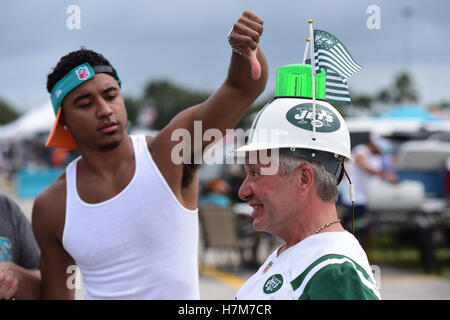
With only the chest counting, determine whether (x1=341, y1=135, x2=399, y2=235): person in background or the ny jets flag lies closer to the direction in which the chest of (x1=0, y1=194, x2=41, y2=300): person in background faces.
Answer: the ny jets flag

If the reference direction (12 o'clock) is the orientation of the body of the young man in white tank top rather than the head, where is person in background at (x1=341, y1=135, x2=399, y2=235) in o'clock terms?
The person in background is roughly at 7 o'clock from the young man in white tank top.

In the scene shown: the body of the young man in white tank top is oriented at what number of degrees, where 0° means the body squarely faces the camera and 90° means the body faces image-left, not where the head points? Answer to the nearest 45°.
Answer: approximately 0°

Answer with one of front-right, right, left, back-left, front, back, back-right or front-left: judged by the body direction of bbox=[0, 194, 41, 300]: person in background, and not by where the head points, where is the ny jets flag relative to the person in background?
left

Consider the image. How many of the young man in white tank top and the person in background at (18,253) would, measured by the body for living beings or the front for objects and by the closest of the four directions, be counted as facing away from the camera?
0

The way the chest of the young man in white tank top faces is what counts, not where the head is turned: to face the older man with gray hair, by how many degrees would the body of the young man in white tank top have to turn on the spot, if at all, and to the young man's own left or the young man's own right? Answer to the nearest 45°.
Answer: approximately 45° to the young man's own left

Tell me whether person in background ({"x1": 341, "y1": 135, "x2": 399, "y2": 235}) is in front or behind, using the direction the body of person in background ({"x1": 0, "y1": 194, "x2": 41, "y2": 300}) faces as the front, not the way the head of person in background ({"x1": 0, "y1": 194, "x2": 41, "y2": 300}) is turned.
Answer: behind
